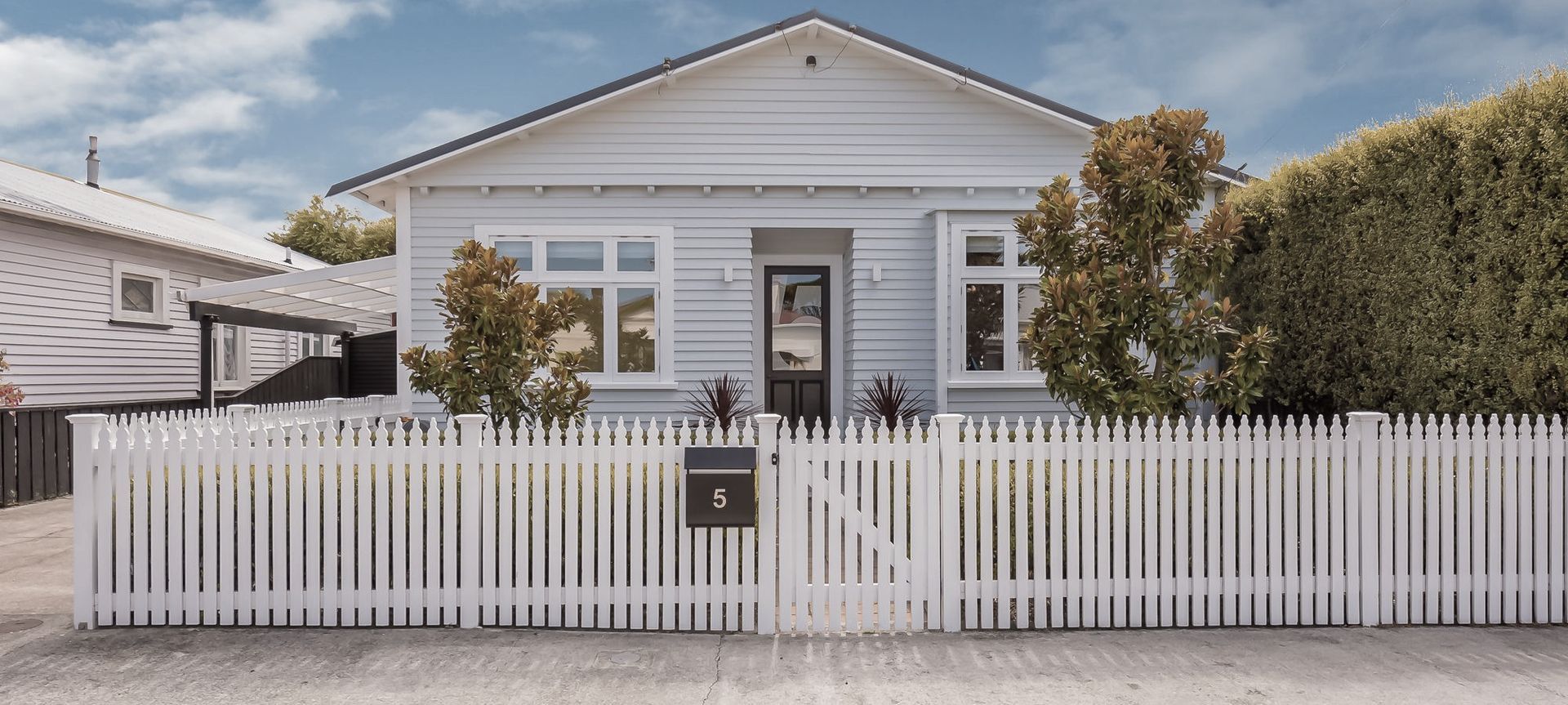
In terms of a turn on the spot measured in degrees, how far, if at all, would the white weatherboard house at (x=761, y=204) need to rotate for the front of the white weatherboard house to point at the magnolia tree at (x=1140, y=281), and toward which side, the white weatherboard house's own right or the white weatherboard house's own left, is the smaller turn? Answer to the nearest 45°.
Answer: approximately 45° to the white weatherboard house's own left

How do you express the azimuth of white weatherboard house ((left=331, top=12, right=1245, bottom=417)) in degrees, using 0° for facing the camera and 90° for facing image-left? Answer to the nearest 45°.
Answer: approximately 0°

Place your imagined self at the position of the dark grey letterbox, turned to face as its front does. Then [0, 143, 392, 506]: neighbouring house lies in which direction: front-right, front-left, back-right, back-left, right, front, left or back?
back-right

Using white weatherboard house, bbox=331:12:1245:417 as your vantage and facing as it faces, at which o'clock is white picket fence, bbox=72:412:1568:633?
The white picket fence is roughly at 12 o'clock from the white weatherboard house.

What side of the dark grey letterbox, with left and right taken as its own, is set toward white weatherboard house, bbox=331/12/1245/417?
back

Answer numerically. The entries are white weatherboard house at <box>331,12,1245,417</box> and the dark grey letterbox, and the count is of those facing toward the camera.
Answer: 2

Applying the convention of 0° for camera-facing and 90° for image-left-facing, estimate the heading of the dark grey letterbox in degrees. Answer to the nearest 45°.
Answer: approximately 0°
